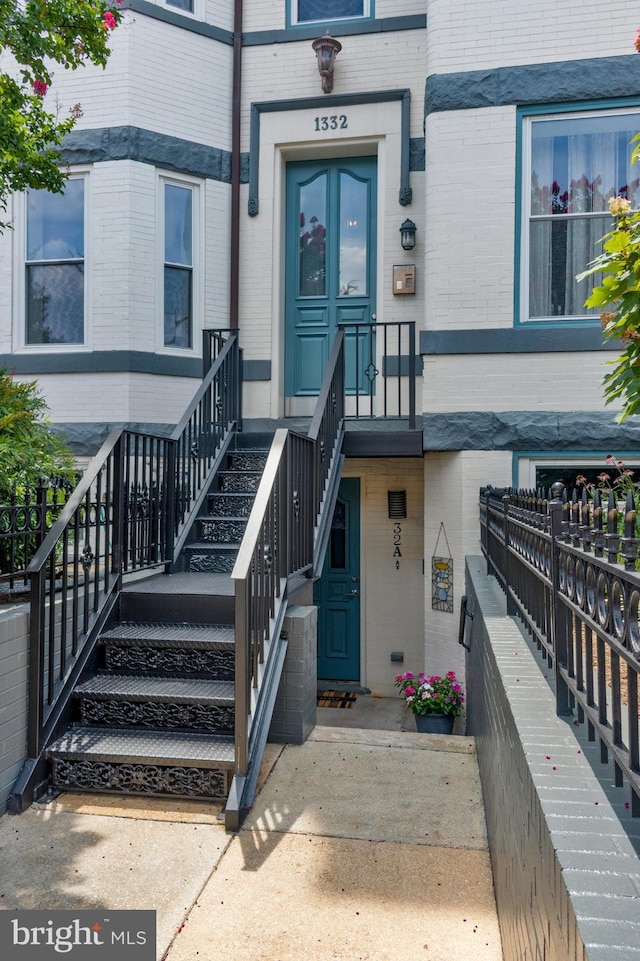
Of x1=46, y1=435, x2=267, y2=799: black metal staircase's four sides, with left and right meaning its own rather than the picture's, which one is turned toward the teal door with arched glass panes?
back

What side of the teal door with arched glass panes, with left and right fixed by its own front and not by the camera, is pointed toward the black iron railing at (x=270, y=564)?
front

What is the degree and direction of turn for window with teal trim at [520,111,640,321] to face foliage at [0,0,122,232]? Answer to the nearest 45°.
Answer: approximately 45° to its right

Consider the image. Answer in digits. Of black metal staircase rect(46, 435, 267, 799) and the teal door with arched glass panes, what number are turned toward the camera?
2

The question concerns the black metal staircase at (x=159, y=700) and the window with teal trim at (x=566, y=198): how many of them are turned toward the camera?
2

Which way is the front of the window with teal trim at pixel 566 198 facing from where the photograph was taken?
facing the viewer

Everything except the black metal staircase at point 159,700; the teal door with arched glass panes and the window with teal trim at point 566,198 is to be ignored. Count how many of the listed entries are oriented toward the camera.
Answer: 3

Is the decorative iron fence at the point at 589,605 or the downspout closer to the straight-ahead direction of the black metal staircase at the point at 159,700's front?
the decorative iron fence

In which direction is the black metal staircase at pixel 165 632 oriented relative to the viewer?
toward the camera

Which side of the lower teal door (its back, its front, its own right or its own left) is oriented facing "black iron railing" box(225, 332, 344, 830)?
front

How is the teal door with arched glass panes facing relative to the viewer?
toward the camera

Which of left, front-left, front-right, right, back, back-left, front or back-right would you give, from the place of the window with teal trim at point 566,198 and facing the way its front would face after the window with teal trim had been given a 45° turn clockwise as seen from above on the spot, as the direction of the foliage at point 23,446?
front
